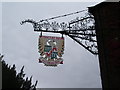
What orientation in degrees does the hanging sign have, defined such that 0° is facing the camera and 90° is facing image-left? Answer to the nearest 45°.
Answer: approximately 0°
